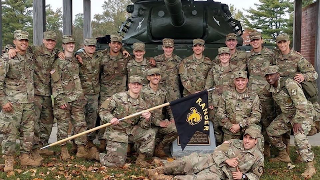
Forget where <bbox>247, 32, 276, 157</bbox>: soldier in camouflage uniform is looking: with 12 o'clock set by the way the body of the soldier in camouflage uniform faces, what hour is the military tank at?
The military tank is roughly at 4 o'clock from the soldier in camouflage uniform.

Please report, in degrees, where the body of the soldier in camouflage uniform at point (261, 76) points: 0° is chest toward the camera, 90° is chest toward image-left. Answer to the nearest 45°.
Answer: approximately 0°

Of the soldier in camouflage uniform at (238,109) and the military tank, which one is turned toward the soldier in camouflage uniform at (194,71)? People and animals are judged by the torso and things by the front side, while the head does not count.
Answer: the military tank

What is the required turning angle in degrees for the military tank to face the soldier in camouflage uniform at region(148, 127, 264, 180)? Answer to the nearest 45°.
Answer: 0° — it already faces them

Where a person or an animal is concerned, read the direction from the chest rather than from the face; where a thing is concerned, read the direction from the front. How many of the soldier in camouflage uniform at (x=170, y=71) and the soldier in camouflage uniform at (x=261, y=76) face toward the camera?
2

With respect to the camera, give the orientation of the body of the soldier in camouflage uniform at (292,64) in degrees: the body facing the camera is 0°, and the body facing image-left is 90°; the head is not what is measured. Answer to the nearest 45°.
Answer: approximately 45°
